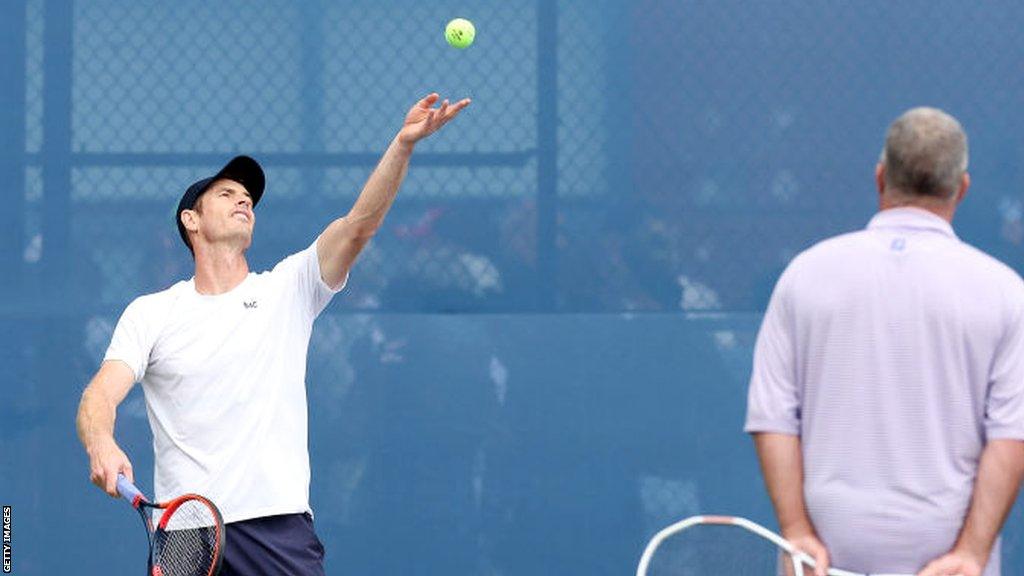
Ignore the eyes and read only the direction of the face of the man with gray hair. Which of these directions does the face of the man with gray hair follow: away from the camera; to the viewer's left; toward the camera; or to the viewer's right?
away from the camera

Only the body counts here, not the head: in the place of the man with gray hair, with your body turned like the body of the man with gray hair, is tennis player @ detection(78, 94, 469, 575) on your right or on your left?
on your left

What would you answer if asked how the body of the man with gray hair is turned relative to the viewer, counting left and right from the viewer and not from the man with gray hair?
facing away from the viewer

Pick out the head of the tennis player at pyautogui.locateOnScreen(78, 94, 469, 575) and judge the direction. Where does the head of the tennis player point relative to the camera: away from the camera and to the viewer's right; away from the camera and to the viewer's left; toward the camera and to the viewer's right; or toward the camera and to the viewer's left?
toward the camera and to the viewer's right
